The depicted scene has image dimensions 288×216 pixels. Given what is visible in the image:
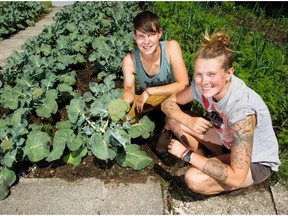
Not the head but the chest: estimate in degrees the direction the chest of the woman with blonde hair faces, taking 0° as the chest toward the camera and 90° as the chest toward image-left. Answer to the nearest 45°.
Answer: approximately 45°

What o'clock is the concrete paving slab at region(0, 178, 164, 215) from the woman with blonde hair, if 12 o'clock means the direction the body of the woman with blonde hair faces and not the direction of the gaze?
The concrete paving slab is roughly at 1 o'clock from the woman with blonde hair.

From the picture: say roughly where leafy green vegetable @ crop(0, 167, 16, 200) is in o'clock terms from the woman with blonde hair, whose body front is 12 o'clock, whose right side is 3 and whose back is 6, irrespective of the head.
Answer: The leafy green vegetable is roughly at 1 o'clock from the woman with blonde hair.
